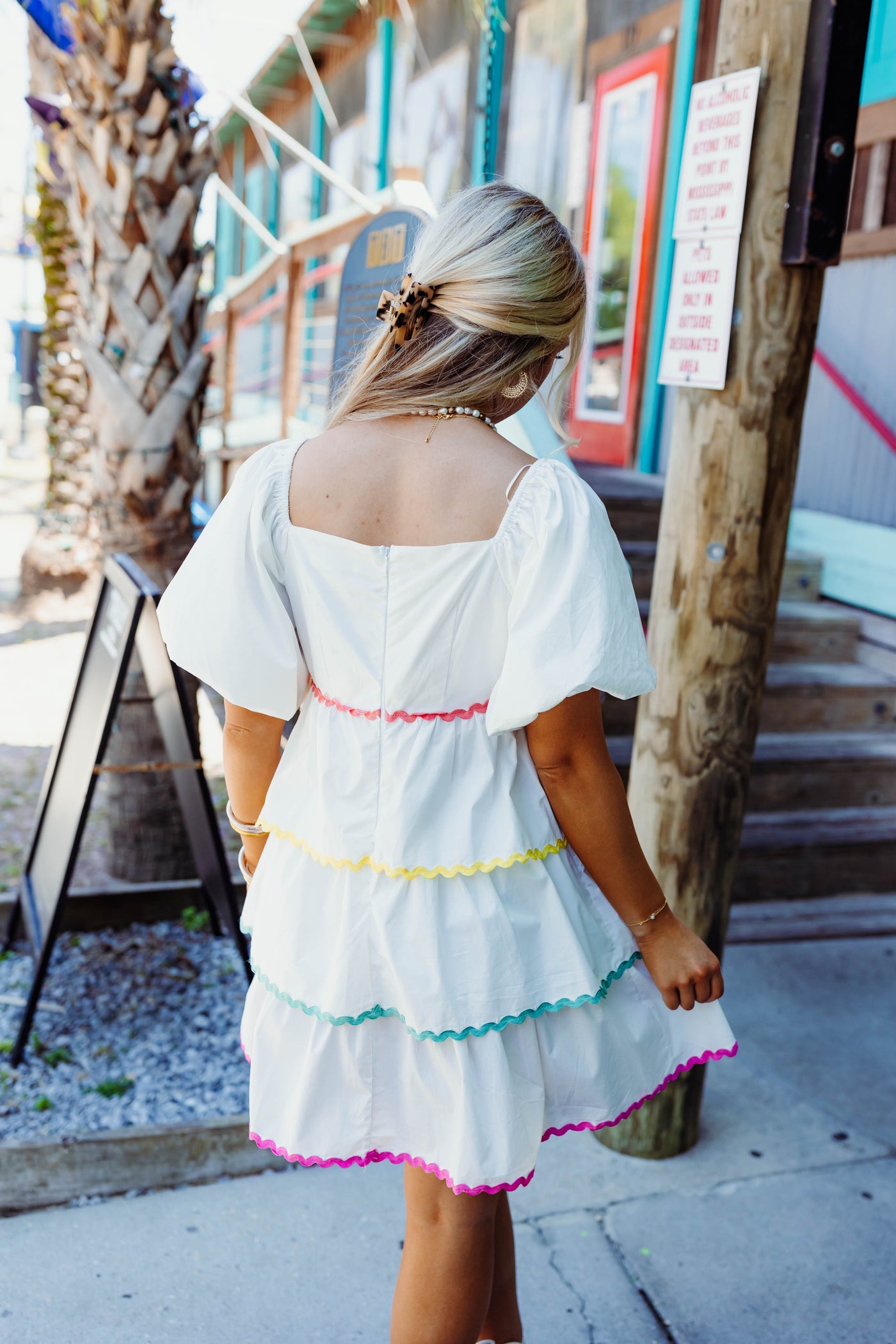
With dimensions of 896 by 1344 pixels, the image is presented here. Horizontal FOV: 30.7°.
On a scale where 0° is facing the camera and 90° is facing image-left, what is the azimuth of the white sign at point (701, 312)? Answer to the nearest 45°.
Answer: approximately 0°

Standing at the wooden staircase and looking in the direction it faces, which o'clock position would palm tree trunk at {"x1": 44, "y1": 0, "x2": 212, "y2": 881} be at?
The palm tree trunk is roughly at 2 o'clock from the wooden staircase.

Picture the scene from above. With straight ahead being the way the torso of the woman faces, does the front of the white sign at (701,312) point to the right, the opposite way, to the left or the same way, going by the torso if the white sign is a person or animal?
the opposite way

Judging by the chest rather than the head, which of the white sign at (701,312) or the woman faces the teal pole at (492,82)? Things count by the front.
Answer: the woman

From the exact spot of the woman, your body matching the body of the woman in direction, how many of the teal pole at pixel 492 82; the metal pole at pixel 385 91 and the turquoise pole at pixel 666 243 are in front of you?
3

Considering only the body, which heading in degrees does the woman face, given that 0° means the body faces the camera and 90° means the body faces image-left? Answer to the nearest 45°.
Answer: approximately 180°

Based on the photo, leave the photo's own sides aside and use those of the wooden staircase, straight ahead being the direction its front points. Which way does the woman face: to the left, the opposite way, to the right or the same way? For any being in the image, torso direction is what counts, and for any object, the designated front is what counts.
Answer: the opposite way

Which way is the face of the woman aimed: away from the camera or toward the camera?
away from the camera
